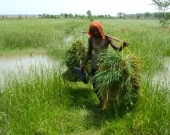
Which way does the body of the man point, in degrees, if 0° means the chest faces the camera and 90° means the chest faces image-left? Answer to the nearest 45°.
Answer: approximately 0°
